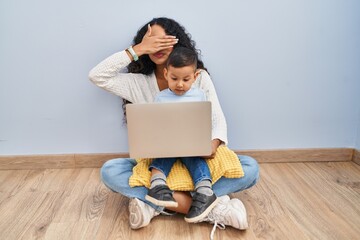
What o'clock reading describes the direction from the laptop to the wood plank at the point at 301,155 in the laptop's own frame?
The wood plank is roughly at 2 o'clock from the laptop.

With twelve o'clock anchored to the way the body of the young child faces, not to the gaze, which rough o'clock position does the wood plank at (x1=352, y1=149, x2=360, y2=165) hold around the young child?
The wood plank is roughly at 8 o'clock from the young child.

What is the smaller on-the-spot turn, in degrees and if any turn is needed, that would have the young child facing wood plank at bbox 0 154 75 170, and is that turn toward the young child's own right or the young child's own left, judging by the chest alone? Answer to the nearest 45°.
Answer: approximately 135° to the young child's own right

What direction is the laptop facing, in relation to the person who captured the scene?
facing away from the viewer

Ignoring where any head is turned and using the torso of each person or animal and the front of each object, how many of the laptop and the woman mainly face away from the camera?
1

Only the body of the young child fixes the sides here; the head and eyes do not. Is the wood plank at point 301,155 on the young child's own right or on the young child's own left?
on the young child's own left

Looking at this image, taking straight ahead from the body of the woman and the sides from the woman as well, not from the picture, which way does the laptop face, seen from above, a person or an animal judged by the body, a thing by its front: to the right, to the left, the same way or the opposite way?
the opposite way

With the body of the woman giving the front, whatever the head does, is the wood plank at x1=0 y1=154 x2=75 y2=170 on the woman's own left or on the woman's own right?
on the woman's own right

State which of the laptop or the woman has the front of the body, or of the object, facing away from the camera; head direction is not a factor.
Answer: the laptop

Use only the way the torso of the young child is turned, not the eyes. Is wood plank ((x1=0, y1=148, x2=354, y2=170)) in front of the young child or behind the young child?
behind
